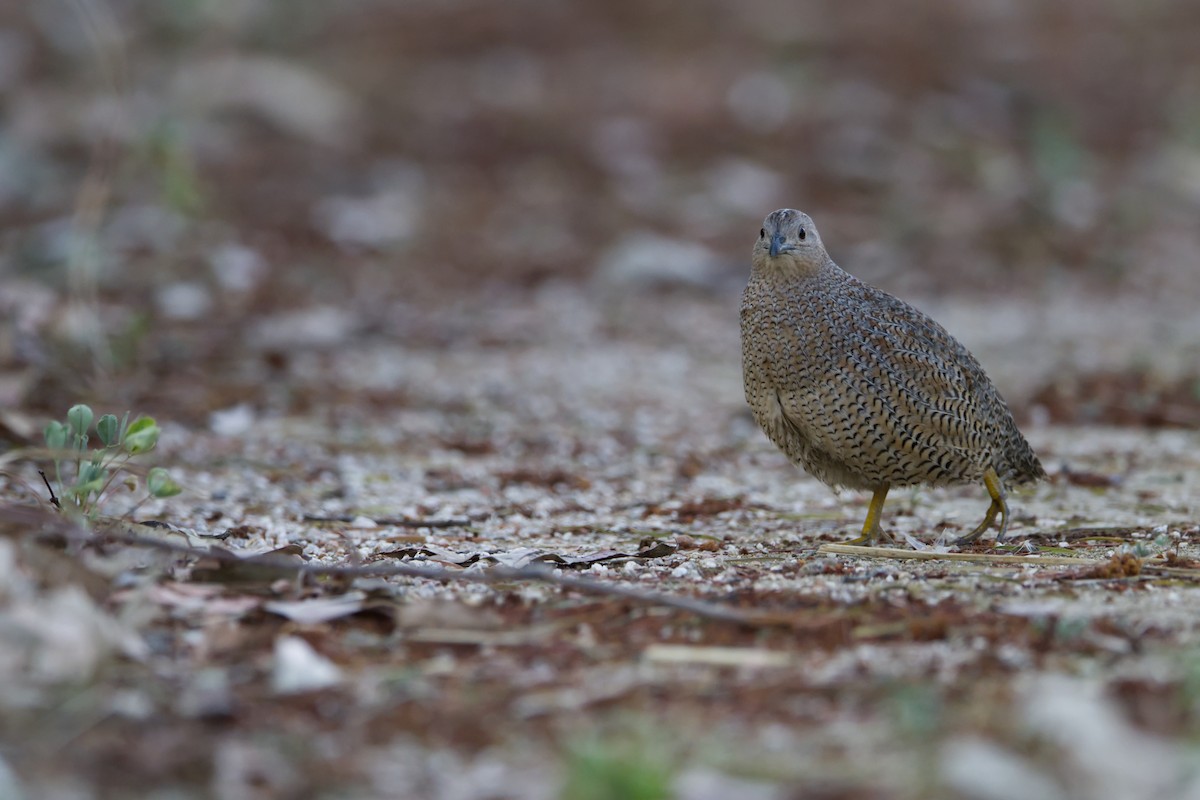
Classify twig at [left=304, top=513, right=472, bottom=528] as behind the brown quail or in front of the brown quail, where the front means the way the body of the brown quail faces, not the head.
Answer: in front

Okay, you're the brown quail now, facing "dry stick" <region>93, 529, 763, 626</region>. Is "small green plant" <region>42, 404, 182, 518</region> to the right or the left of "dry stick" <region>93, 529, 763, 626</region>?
right

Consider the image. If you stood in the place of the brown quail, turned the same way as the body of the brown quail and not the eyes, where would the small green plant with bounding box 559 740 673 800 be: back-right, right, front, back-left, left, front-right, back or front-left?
front-left

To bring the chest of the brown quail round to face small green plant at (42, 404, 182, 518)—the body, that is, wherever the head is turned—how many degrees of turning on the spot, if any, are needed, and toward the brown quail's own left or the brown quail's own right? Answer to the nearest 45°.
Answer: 0° — it already faces it

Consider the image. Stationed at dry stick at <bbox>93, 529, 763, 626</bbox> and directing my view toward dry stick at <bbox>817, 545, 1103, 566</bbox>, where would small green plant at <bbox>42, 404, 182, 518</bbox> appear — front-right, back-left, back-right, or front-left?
back-left

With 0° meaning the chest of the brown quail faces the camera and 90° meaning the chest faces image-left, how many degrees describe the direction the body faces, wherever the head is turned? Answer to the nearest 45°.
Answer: approximately 45°

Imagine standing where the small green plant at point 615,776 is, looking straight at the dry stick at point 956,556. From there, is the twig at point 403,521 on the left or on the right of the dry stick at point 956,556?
left

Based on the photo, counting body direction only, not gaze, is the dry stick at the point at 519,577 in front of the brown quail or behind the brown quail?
in front
